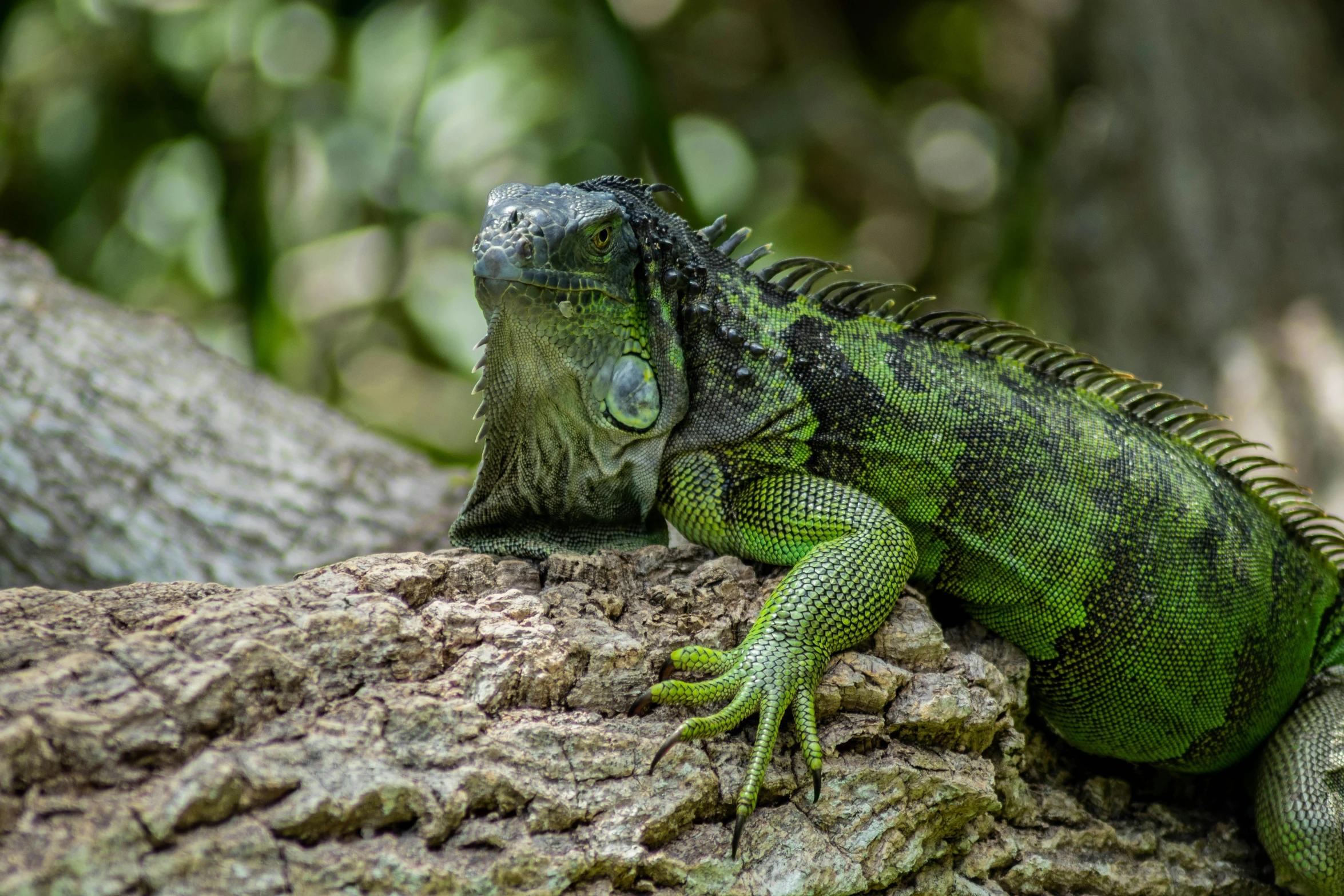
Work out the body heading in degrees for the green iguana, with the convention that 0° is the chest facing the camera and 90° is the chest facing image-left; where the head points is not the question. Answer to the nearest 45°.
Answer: approximately 90°
